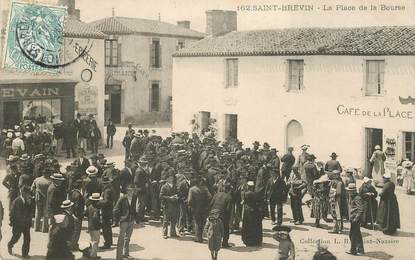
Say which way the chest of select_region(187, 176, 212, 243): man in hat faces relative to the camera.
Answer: away from the camera

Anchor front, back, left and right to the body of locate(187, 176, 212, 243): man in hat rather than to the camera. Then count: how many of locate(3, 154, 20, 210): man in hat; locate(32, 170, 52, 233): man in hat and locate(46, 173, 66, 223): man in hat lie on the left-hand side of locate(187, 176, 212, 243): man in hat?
3

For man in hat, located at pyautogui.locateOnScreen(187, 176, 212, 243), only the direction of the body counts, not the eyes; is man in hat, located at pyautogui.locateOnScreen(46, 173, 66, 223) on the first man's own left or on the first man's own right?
on the first man's own left

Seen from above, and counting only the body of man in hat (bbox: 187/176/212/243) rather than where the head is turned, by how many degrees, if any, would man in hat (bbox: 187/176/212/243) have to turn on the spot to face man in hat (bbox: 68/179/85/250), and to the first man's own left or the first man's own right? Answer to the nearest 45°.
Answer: approximately 135° to the first man's own left

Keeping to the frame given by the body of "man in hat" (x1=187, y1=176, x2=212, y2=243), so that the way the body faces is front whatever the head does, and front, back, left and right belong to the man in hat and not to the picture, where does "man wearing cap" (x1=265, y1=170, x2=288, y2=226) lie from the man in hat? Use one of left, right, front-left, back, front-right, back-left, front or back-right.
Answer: front-right
